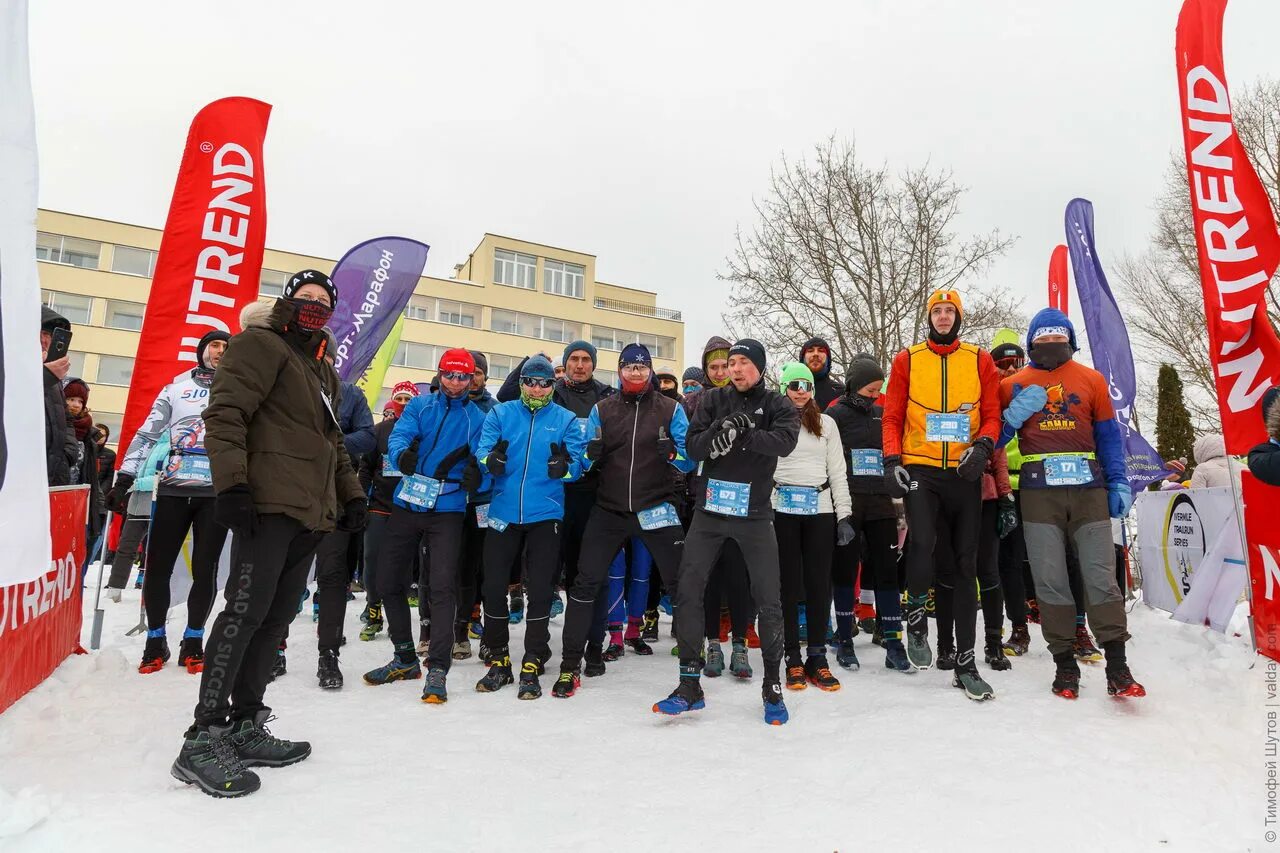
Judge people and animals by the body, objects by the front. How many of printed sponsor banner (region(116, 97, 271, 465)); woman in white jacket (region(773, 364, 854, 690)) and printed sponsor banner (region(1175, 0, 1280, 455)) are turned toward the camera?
3

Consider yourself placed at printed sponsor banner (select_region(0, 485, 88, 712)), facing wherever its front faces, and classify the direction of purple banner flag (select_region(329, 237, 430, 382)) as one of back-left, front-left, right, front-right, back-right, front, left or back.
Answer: left

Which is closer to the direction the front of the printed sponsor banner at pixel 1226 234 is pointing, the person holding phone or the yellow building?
the person holding phone

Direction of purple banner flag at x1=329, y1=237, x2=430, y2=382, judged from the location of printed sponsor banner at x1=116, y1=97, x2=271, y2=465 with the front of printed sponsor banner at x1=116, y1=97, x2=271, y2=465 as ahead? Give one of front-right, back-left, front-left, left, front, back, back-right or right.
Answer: back-left

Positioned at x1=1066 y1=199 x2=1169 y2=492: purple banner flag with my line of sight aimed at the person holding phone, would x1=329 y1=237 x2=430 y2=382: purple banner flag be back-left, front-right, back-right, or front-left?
front-right

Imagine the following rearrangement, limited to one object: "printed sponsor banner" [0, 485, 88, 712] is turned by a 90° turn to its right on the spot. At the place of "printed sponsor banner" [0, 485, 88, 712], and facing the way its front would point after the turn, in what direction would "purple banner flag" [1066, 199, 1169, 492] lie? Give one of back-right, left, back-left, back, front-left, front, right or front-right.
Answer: back-left

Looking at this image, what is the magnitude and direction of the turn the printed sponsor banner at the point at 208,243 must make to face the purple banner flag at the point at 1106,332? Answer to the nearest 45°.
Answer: approximately 90° to its left

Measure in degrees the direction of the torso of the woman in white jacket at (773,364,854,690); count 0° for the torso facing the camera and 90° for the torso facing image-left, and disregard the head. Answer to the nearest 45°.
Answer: approximately 0°

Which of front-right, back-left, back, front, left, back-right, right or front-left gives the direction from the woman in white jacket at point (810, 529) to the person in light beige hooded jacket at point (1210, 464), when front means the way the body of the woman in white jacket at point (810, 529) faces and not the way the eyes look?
back-left

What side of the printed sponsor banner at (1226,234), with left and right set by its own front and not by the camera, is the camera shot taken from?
front

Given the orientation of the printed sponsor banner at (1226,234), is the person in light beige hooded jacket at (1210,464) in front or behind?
behind

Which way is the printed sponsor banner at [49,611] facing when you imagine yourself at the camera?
facing the viewer and to the right of the viewer

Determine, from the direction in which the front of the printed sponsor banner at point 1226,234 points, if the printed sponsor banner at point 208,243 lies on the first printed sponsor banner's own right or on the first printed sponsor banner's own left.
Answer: on the first printed sponsor banner's own right

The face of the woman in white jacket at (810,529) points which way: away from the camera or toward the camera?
toward the camera

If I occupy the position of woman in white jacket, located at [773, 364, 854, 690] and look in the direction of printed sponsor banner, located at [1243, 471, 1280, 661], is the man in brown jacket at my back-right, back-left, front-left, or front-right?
back-right

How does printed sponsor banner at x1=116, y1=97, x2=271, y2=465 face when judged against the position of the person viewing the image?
facing the viewer

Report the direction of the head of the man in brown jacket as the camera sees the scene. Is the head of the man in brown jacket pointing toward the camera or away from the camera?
toward the camera

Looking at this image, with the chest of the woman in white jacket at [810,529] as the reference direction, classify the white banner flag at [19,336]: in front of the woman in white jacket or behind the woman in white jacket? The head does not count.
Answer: in front
